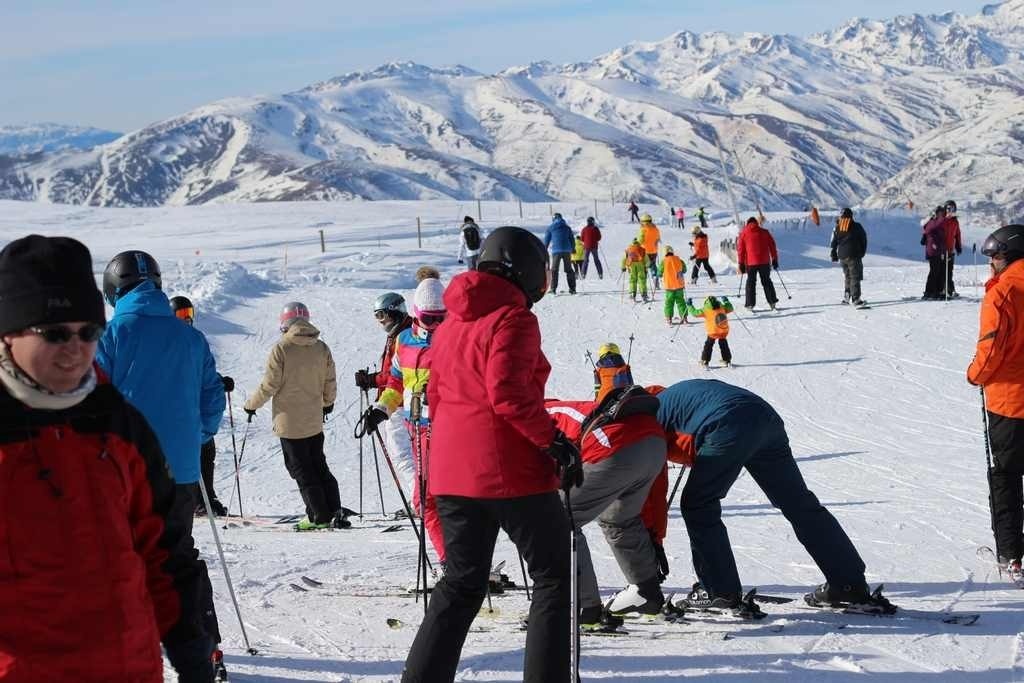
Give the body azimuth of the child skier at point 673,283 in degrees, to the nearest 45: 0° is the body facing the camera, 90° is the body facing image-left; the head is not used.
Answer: approximately 180°

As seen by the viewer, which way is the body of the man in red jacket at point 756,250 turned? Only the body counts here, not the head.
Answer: away from the camera

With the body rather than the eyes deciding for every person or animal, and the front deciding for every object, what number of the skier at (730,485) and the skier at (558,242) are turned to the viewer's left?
1

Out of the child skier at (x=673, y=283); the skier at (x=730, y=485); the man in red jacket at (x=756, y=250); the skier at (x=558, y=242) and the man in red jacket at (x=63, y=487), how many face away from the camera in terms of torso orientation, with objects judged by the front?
3

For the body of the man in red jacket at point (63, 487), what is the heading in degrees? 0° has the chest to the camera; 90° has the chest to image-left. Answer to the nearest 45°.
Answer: approximately 315°

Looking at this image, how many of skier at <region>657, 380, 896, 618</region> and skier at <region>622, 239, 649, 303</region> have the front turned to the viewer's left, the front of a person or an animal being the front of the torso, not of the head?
1

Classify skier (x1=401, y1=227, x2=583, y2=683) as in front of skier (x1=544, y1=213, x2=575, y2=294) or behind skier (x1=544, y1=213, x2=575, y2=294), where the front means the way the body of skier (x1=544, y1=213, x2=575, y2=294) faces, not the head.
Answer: behind

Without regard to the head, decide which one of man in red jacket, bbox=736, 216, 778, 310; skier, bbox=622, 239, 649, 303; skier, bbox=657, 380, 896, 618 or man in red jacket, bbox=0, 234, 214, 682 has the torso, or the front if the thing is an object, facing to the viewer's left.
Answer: skier, bbox=657, 380, 896, 618

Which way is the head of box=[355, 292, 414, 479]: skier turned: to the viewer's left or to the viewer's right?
to the viewer's left
